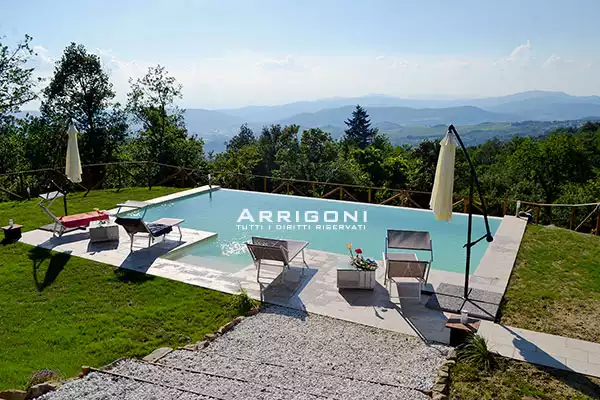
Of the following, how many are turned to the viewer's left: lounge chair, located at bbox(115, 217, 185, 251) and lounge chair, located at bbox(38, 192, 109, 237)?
0

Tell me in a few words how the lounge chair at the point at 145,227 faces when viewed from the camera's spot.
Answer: facing away from the viewer and to the right of the viewer

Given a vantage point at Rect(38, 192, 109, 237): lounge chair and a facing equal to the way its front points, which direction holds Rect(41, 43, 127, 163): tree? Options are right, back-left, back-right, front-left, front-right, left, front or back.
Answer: front-left

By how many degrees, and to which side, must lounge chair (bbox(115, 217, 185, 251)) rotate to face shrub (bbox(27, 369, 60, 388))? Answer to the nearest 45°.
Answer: approximately 135° to its right

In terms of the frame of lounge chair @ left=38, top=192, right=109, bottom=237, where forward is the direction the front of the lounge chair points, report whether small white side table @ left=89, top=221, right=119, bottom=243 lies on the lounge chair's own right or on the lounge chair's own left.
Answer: on the lounge chair's own right

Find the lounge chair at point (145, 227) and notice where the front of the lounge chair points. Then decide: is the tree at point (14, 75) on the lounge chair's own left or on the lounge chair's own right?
on the lounge chair's own left

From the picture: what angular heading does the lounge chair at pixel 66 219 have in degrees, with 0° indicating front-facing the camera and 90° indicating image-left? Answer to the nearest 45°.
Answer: approximately 225°

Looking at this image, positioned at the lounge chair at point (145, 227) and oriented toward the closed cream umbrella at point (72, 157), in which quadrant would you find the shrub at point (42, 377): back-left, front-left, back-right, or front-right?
back-left
